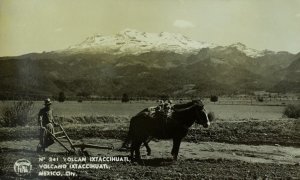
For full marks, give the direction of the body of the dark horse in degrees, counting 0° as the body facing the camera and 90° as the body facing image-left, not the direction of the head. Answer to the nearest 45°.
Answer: approximately 270°

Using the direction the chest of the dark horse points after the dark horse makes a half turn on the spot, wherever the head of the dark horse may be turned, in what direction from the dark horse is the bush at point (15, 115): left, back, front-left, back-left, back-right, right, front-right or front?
front-right

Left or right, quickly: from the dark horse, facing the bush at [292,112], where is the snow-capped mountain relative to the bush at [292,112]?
left

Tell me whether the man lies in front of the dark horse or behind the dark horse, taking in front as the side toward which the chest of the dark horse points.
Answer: behind

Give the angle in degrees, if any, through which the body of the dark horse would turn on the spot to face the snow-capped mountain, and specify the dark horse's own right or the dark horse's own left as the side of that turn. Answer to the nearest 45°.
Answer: approximately 90° to the dark horse's own left

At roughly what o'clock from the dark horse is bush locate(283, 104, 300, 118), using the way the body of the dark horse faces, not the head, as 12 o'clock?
The bush is roughly at 10 o'clock from the dark horse.

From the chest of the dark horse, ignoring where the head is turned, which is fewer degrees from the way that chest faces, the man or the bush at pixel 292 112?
the bush
